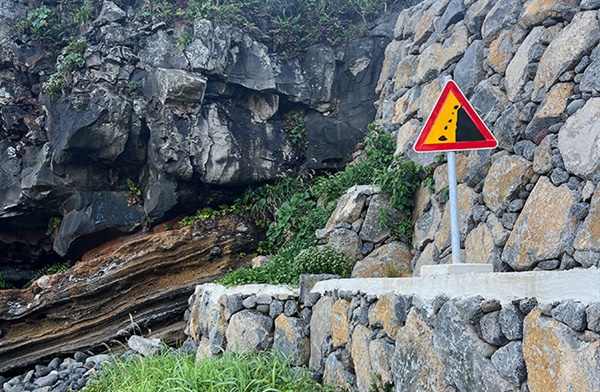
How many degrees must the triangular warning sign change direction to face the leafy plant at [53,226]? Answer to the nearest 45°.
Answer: approximately 135° to its right

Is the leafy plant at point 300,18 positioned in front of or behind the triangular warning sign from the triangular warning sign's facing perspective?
behind

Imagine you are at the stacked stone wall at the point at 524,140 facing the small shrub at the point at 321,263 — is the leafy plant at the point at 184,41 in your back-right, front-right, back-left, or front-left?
front-right

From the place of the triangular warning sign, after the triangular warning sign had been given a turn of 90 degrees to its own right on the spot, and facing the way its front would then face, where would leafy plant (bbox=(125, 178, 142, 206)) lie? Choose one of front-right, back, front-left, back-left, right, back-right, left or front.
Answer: front-right

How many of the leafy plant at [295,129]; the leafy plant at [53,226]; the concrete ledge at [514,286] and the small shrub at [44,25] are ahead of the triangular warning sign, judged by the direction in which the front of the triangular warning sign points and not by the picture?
1

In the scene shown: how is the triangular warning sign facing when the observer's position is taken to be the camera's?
facing the viewer

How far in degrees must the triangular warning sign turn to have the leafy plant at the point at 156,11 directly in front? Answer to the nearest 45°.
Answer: approximately 135° to its right

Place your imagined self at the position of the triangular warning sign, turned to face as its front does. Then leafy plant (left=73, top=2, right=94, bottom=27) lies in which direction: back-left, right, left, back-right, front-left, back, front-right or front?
back-right

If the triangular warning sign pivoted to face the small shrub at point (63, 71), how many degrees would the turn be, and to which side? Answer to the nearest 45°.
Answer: approximately 135° to its right

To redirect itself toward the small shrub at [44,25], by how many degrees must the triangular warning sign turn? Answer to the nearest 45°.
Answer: approximately 135° to its right

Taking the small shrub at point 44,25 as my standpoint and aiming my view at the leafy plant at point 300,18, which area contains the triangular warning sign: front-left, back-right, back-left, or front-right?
front-right
